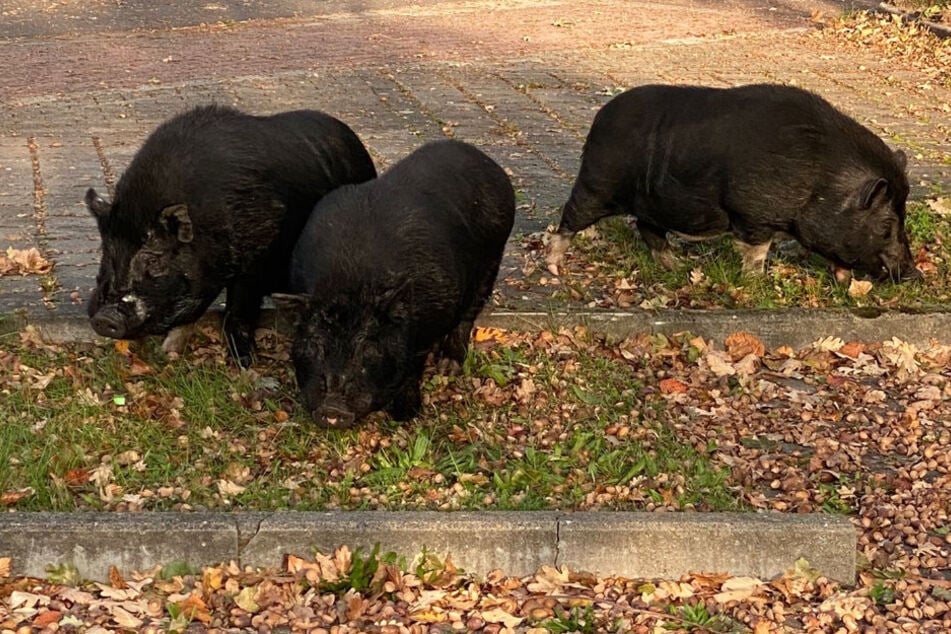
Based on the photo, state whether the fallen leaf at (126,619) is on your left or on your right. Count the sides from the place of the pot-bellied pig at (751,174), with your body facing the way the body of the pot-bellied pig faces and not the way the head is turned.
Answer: on your right

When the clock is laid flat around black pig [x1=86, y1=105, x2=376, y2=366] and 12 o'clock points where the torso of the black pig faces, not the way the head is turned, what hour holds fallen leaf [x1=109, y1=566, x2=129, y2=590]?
The fallen leaf is roughly at 11 o'clock from the black pig.

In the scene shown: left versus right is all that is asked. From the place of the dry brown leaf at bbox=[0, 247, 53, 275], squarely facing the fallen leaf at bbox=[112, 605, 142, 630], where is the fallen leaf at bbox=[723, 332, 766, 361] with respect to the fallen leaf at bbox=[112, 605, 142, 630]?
left

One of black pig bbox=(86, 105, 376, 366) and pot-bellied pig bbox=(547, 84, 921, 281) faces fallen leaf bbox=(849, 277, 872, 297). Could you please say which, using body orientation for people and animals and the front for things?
the pot-bellied pig

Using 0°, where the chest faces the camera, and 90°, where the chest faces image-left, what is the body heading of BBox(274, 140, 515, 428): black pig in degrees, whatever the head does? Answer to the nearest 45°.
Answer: approximately 45°

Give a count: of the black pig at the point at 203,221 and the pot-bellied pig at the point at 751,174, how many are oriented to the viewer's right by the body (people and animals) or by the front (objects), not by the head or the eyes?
1

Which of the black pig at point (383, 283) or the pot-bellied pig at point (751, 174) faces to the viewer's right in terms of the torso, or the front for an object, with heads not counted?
the pot-bellied pig

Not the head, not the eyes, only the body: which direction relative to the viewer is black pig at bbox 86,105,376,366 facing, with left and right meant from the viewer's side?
facing the viewer and to the left of the viewer

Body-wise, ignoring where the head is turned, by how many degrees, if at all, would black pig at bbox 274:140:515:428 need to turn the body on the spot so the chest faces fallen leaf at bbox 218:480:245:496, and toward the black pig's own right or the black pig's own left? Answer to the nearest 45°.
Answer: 0° — it already faces it

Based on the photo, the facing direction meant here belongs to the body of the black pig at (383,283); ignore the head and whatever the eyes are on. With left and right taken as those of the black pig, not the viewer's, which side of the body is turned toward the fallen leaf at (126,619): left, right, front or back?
front

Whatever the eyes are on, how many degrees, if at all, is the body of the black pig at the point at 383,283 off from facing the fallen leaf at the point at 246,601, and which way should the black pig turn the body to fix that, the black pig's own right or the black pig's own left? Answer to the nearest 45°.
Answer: approximately 45° to the black pig's own left

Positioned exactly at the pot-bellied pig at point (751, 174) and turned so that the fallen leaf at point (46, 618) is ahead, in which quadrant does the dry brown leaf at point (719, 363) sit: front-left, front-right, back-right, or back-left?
front-left

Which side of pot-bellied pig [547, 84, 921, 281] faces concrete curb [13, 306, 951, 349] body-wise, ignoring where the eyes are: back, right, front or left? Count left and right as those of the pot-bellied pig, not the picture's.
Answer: right

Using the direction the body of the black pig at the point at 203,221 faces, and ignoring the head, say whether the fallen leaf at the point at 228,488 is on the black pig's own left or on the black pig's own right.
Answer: on the black pig's own left

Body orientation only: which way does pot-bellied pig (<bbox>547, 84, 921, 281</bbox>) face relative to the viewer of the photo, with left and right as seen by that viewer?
facing to the right of the viewer

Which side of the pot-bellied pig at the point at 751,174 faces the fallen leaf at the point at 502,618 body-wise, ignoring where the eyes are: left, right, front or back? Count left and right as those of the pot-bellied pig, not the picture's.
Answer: right

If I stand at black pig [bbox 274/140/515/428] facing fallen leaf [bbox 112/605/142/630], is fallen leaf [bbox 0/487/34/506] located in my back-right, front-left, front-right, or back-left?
front-right
